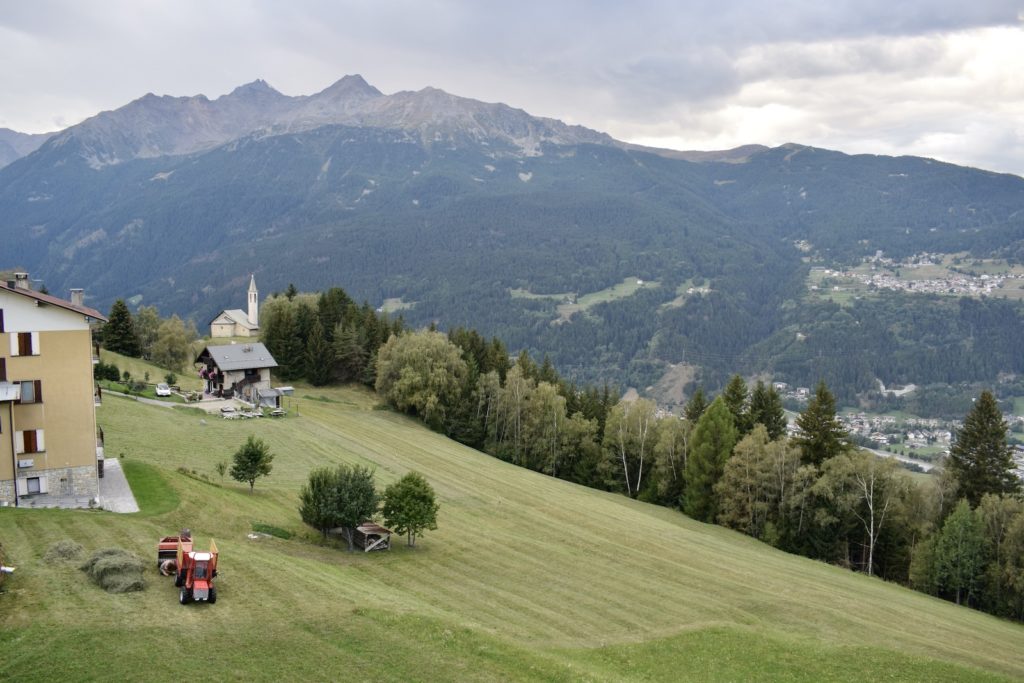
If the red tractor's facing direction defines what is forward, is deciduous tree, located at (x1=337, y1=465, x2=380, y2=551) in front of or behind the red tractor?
behind

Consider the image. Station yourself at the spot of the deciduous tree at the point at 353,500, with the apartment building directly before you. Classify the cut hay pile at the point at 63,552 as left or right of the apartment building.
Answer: left

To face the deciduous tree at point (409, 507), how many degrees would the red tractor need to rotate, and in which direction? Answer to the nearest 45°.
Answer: approximately 135° to its left

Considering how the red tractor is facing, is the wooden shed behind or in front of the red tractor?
behind

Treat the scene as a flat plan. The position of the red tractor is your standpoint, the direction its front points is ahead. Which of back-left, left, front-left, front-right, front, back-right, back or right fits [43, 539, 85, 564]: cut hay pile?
back-right

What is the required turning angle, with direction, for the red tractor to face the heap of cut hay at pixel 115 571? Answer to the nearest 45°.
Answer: approximately 135° to its right

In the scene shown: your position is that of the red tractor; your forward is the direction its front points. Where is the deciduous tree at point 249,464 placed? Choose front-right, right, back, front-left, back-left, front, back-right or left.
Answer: back
